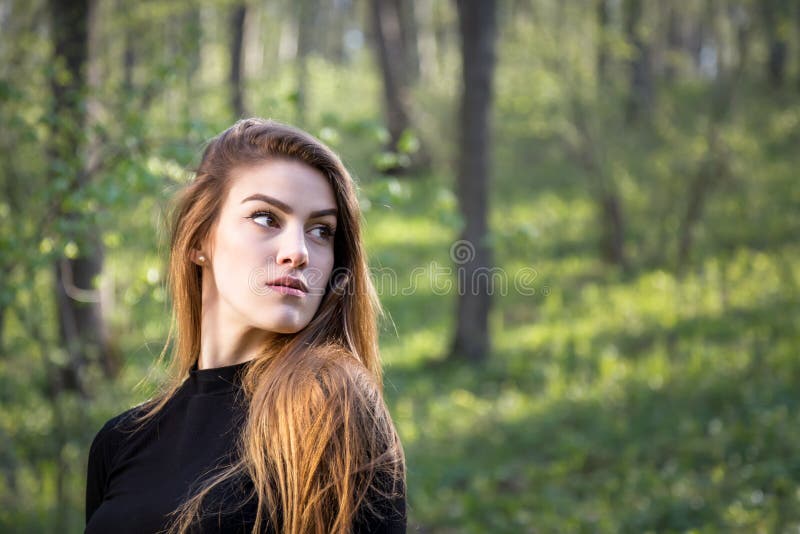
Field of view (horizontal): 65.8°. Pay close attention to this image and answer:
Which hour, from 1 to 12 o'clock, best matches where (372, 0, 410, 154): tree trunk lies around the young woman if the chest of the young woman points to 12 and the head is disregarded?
The tree trunk is roughly at 5 o'clock from the young woman.

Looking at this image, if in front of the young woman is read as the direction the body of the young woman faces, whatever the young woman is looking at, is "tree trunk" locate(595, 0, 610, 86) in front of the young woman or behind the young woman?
behind

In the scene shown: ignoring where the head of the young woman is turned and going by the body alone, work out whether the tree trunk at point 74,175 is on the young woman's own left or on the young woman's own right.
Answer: on the young woman's own right

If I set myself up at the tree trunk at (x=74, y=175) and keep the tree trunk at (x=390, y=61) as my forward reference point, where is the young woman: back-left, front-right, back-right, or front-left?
back-right

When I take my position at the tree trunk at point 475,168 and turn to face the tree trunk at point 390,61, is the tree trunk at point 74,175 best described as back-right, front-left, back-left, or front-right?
back-left

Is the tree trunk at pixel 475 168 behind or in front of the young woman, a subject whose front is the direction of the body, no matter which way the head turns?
behind

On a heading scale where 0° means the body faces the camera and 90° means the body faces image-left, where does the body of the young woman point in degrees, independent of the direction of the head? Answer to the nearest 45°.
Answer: approximately 45°
